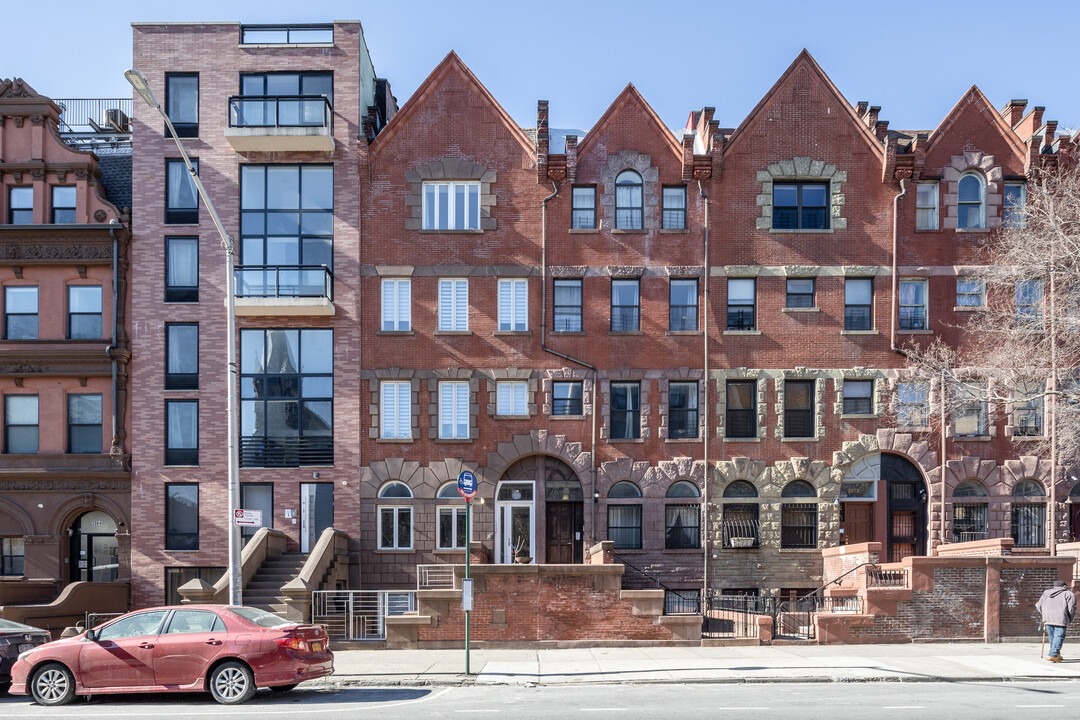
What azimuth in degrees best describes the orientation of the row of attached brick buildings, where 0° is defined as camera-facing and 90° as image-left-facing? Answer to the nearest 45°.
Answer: approximately 0°

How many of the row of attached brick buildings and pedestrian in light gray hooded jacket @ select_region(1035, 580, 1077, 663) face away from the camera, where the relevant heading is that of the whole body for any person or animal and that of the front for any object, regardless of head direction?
1

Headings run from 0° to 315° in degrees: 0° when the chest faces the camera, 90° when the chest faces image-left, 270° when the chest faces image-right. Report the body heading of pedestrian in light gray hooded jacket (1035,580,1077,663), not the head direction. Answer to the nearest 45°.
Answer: approximately 180°

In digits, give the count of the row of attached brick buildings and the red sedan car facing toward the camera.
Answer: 1

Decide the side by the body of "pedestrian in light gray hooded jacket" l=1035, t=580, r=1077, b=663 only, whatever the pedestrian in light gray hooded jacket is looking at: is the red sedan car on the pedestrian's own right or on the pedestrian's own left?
on the pedestrian's own left

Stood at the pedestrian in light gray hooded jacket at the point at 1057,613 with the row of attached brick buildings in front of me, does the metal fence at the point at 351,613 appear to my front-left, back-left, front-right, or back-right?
front-left

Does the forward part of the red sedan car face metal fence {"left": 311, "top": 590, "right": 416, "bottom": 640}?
no

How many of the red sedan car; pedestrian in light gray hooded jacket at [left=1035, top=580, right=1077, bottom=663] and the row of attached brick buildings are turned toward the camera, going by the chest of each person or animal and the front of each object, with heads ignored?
1

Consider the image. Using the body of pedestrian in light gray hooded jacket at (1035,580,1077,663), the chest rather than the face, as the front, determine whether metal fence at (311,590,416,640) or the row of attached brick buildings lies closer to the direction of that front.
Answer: the row of attached brick buildings

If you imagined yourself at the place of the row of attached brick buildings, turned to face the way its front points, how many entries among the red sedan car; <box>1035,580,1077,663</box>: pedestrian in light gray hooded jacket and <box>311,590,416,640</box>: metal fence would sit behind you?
0

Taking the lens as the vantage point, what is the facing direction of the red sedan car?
facing away from the viewer and to the left of the viewer

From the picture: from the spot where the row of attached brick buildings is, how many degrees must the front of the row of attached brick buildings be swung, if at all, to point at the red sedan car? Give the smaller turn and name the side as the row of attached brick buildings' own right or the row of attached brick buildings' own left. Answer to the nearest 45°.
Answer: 0° — it already faces it

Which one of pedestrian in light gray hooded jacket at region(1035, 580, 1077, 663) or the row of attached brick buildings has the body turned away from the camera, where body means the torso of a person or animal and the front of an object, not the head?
the pedestrian in light gray hooded jacket

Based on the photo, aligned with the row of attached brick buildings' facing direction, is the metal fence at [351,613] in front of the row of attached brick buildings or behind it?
in front

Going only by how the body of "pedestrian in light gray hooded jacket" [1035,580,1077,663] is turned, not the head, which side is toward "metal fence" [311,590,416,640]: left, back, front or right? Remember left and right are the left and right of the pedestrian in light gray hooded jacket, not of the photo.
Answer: left
